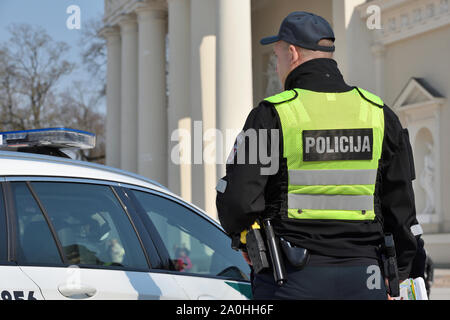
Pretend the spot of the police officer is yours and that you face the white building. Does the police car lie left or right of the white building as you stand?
left

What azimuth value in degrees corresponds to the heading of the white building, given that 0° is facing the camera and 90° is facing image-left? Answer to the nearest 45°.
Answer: approximately 45°

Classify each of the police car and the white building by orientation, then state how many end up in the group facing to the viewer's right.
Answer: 1

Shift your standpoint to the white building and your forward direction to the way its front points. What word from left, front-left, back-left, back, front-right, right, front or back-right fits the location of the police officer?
front-left

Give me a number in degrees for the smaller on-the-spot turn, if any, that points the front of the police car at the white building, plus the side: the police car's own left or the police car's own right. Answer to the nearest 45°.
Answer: approximately 90° to the police car's own left

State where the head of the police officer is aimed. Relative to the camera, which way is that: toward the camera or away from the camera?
away from the camera

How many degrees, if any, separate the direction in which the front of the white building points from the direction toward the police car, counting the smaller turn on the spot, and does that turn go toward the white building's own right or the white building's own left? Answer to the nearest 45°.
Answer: approximately 45° to the white building's own left

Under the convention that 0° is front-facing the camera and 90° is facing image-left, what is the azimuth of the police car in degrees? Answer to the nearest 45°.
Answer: approximately 270°

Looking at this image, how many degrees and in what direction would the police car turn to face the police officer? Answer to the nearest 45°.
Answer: approximately 45° to its right
